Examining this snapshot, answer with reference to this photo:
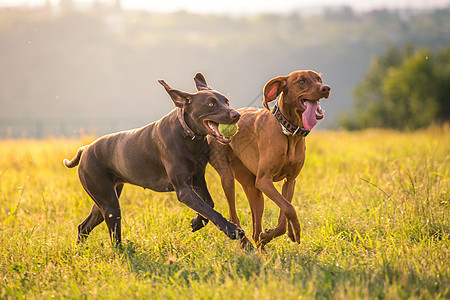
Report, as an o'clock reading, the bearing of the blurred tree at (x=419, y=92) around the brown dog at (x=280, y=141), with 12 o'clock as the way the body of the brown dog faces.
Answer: The blurred tree is roughly at 8 o'clock from the brown dog.

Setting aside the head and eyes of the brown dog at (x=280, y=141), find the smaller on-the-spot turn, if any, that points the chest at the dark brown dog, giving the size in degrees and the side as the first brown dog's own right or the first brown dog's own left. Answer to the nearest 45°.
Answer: approximately 135° to the first brown dog's own right

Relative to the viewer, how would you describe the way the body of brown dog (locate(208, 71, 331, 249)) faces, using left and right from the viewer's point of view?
facing the viewer and to the right of the viewer
